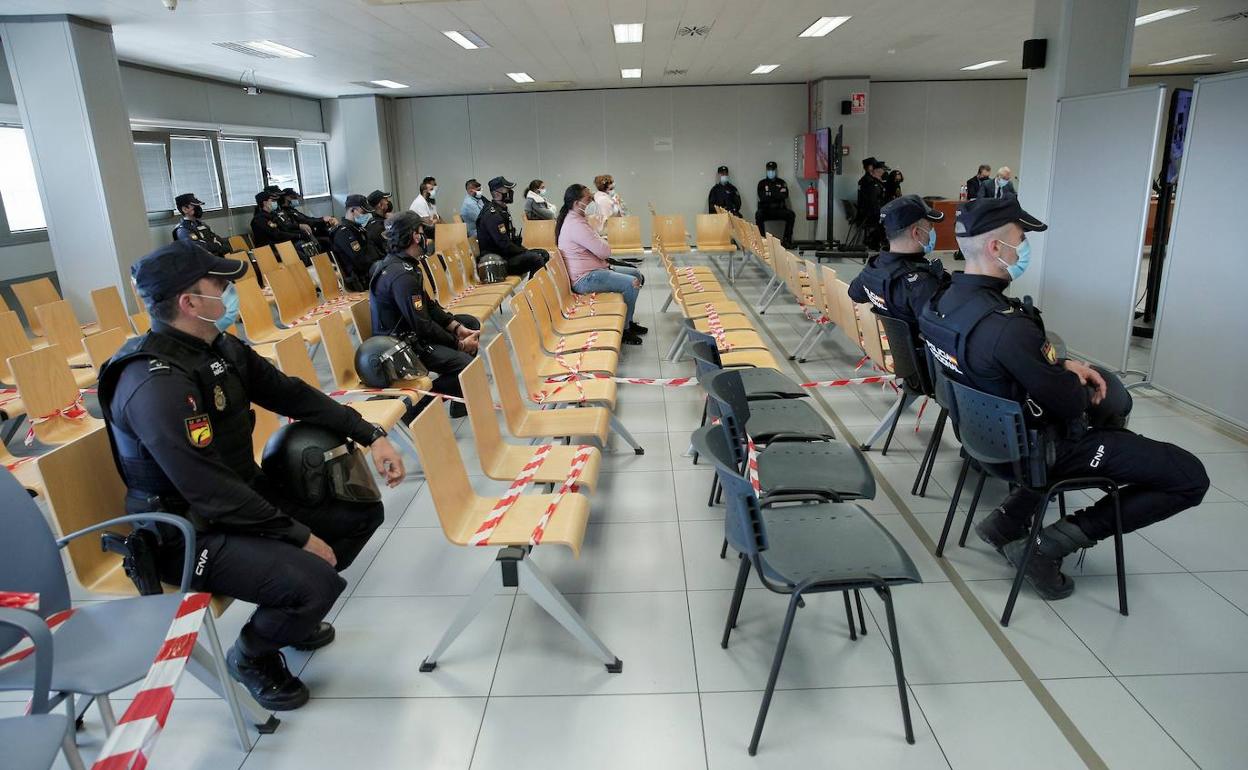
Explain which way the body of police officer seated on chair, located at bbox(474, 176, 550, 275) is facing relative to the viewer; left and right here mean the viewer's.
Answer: facing to the right of the viewer

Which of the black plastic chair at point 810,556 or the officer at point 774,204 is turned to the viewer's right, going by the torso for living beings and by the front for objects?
the black plastic chair

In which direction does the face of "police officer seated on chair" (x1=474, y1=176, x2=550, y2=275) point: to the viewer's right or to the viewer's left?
to the viewer's right

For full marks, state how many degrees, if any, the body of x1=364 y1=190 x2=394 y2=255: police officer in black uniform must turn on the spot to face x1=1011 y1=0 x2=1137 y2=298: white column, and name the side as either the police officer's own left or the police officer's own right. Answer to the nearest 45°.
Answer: approximately 45° to the police officer's own right

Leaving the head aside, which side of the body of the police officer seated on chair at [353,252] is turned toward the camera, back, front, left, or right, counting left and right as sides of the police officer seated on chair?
right

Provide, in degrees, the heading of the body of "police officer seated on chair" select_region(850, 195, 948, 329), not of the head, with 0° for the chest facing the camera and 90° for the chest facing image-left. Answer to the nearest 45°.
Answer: approximately 225°

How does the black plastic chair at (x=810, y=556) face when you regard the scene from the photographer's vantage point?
facing to the right of the viewer
